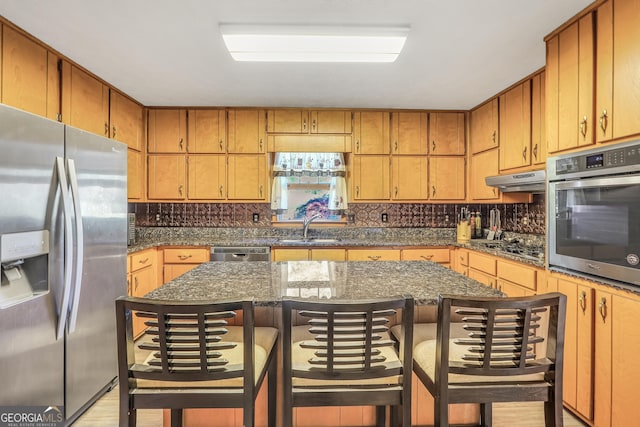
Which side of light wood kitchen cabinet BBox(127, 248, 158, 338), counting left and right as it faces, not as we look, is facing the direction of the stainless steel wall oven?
front

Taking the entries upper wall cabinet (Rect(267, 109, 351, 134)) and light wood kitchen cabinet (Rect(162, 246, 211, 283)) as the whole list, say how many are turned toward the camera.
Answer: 2

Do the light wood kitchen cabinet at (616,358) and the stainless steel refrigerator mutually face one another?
yes

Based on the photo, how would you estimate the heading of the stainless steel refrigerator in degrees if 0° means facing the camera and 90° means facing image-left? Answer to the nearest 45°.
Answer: approximately 315°

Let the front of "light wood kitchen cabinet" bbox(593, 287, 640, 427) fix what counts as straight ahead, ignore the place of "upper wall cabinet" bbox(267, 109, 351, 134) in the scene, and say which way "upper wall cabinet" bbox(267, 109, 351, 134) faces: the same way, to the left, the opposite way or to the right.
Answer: to the left

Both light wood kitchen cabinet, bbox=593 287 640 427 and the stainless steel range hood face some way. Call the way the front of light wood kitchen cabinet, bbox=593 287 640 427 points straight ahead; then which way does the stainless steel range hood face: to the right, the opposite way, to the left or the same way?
the same way

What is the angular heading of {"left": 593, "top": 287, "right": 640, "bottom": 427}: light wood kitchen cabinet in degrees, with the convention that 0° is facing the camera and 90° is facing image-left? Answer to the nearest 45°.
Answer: approximately 45°

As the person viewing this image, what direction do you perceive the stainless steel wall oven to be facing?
facing the viewer and to the left of the viewer

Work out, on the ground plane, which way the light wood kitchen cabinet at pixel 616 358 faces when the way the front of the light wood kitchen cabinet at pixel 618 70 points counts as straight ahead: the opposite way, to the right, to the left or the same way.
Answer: the same way

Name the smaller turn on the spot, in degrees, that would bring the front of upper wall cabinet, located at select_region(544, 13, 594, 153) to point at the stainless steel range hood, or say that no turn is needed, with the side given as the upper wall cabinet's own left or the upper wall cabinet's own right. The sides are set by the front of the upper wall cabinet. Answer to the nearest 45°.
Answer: approximately 135° to the upper wall cabinet's own right

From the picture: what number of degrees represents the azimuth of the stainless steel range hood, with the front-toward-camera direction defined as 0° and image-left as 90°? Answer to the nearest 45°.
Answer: approximately 45°

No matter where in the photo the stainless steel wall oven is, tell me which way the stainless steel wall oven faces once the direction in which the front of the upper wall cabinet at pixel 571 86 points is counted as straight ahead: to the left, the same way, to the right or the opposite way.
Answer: the same way

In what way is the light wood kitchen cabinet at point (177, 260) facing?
toward the camera

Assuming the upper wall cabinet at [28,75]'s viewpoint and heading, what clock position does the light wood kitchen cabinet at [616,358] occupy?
The light wood kitchen cabinet is roughly at 12 o'clock from the upper wall cabinet.

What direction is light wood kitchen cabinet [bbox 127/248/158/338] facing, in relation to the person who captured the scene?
facing the viewer and to the right of the viewer

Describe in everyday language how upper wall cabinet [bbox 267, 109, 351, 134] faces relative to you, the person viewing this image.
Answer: facing the viewer
